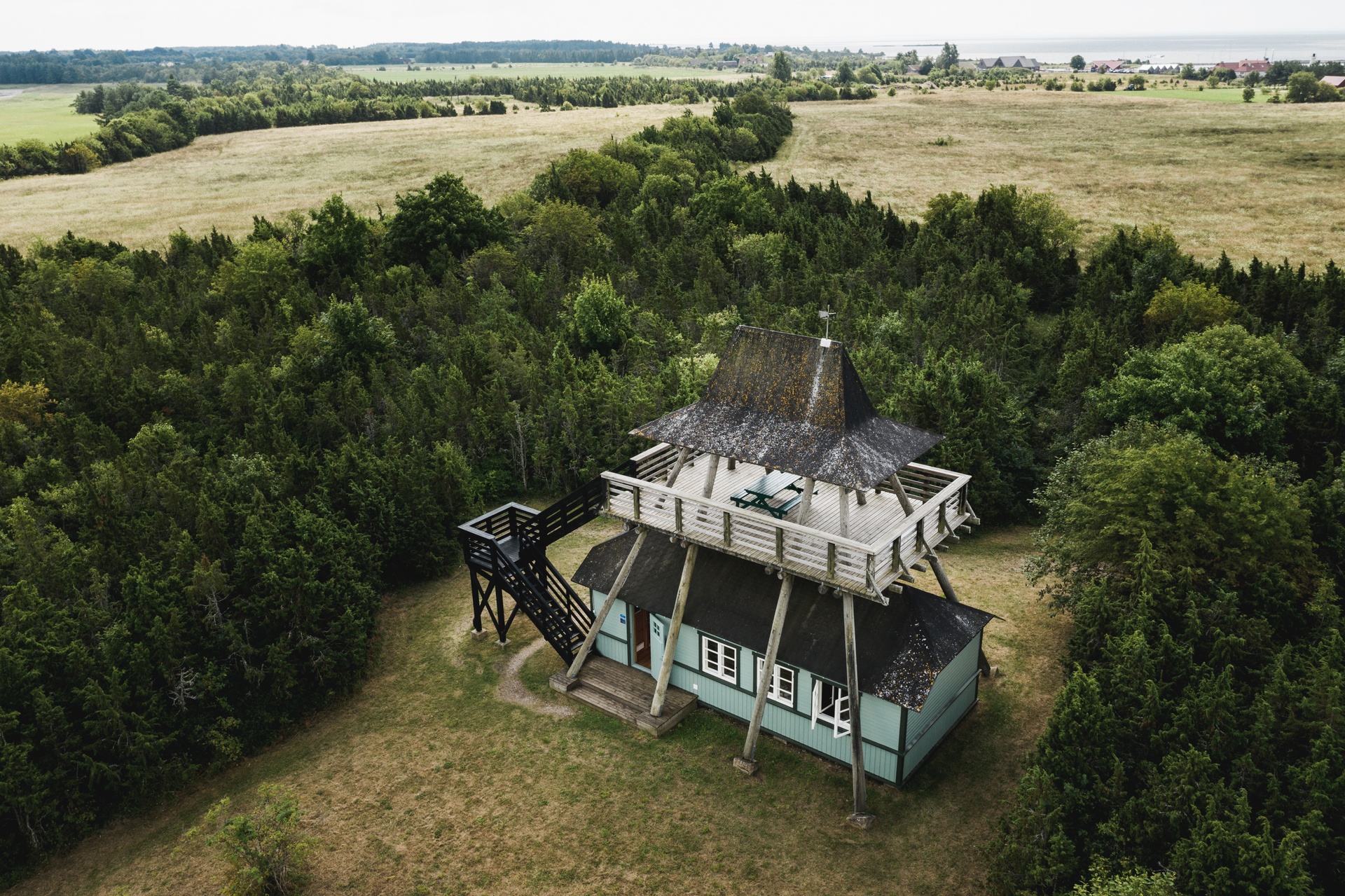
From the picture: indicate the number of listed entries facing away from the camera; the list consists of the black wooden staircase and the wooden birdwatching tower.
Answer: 0

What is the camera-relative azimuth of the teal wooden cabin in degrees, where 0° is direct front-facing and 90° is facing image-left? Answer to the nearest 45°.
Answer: approximately 45°

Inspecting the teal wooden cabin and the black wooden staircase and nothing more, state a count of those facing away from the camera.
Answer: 0

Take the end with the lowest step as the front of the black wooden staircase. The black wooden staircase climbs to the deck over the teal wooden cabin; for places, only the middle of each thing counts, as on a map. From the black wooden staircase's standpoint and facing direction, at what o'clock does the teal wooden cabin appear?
The teal wooden cabin is roughly at 12 o'clock from the black wooden staircase.

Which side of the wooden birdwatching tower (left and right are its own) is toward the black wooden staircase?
right

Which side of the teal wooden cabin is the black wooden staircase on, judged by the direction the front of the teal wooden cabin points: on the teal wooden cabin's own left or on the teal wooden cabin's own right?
on the teal wooden cabin's own right

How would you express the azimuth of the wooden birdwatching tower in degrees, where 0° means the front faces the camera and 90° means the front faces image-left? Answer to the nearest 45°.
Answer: approximately 45°

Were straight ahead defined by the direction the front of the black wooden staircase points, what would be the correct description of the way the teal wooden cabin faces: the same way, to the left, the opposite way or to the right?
to the right

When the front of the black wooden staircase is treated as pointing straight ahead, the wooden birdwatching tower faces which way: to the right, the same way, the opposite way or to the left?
to the right
